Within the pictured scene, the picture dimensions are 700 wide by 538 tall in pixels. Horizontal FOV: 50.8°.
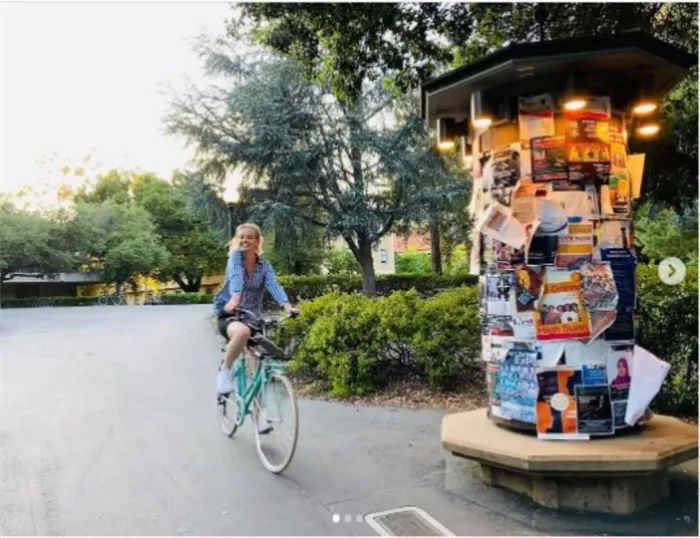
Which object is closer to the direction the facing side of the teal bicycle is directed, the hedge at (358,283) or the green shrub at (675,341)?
the green shrub

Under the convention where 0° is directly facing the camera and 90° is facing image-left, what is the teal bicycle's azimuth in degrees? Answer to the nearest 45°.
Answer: approximately 315°

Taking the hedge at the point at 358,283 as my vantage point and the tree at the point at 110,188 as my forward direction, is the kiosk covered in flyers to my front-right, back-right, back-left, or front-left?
back-left

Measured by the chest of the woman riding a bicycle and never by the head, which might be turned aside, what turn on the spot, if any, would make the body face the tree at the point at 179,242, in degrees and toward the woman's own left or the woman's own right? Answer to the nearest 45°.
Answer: approximately 135° to the woman's own left

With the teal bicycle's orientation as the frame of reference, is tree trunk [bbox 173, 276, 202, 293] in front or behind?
behind

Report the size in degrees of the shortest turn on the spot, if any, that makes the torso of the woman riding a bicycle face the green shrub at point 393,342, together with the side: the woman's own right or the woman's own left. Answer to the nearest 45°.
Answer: approximately 90° to the woman's own left

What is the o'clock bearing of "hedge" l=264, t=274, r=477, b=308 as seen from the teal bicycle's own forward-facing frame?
The hedge is roughly at 8 o'clock from the teal bicycle.

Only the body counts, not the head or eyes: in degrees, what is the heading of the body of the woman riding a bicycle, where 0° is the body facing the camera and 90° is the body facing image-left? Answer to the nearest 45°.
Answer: approximately 315°

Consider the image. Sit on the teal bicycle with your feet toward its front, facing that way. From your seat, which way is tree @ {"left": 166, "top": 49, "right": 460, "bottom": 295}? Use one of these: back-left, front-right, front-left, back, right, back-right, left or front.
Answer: back-left

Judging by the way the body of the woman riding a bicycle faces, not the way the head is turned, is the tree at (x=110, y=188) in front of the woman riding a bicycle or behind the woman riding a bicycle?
behind

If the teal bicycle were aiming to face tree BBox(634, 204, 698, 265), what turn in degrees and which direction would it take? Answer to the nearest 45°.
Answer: approximately 90° to its left
